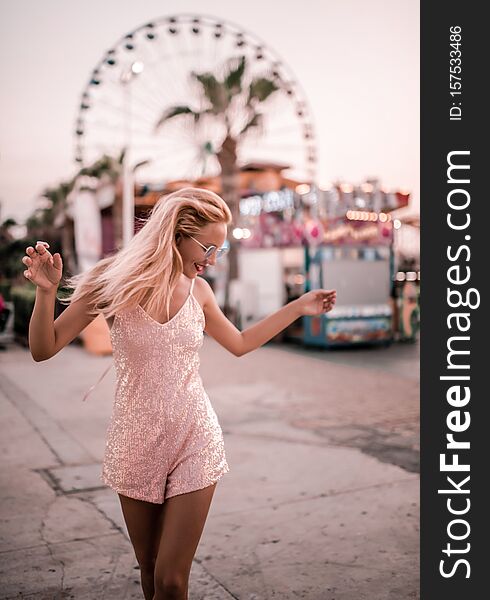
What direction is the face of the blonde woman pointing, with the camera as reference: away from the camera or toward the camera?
toward the camera

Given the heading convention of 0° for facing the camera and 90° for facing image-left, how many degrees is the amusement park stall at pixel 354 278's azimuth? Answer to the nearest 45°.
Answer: approximately 0°

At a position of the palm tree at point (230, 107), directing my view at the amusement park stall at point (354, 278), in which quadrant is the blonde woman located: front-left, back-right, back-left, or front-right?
front-right

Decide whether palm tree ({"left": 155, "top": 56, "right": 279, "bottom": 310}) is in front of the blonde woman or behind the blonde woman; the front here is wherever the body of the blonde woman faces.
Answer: behind

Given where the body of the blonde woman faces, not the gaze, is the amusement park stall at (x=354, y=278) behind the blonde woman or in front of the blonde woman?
behind

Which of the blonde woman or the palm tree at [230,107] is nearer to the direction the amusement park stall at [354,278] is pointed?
the blonde woman

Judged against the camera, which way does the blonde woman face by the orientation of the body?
toward the camera

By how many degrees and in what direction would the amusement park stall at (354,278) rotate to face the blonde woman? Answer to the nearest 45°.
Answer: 0° — it already faces them

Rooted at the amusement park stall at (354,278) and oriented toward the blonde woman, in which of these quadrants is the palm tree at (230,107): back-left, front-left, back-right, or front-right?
back-right

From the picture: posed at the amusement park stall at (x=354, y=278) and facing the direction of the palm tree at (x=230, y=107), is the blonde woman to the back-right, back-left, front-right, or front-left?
back-left

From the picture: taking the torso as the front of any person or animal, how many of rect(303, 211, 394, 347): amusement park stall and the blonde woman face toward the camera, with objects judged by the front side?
2

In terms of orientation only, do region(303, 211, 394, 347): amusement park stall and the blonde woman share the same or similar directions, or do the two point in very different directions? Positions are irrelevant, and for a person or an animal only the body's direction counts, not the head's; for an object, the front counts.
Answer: same or similar directions

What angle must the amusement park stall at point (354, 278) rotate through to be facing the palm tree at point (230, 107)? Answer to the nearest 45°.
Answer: approximately 135° to its right
